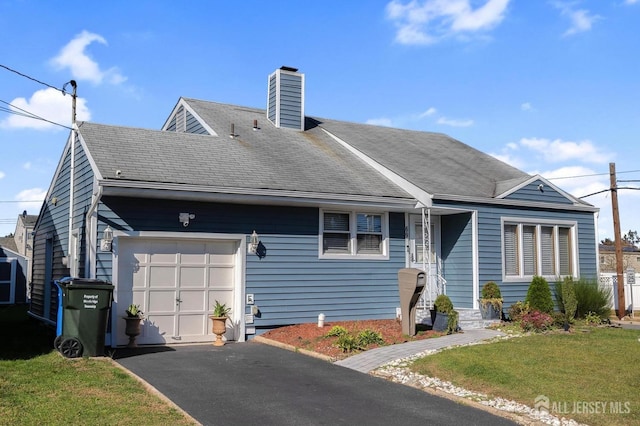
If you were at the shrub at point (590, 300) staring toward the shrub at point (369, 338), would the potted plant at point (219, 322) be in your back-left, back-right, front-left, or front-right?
front-right

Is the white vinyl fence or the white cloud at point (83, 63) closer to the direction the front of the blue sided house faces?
the white vinyl fence

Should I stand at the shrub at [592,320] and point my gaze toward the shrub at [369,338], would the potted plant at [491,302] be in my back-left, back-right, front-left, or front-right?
front-right

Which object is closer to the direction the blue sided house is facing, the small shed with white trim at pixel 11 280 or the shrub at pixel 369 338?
the shrub

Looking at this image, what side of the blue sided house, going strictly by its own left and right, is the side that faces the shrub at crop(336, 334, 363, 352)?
front

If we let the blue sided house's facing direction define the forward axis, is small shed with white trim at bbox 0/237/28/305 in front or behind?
behind

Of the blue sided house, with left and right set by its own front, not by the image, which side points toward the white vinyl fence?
left

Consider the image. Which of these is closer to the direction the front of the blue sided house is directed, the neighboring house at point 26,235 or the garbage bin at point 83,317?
the garbage bin

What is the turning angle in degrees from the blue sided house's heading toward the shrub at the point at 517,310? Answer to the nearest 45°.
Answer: approximately 45° to its left

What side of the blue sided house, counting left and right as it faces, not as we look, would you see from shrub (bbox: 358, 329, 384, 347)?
front

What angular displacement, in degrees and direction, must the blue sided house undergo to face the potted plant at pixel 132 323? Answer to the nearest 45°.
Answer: approximately 90° to its right
